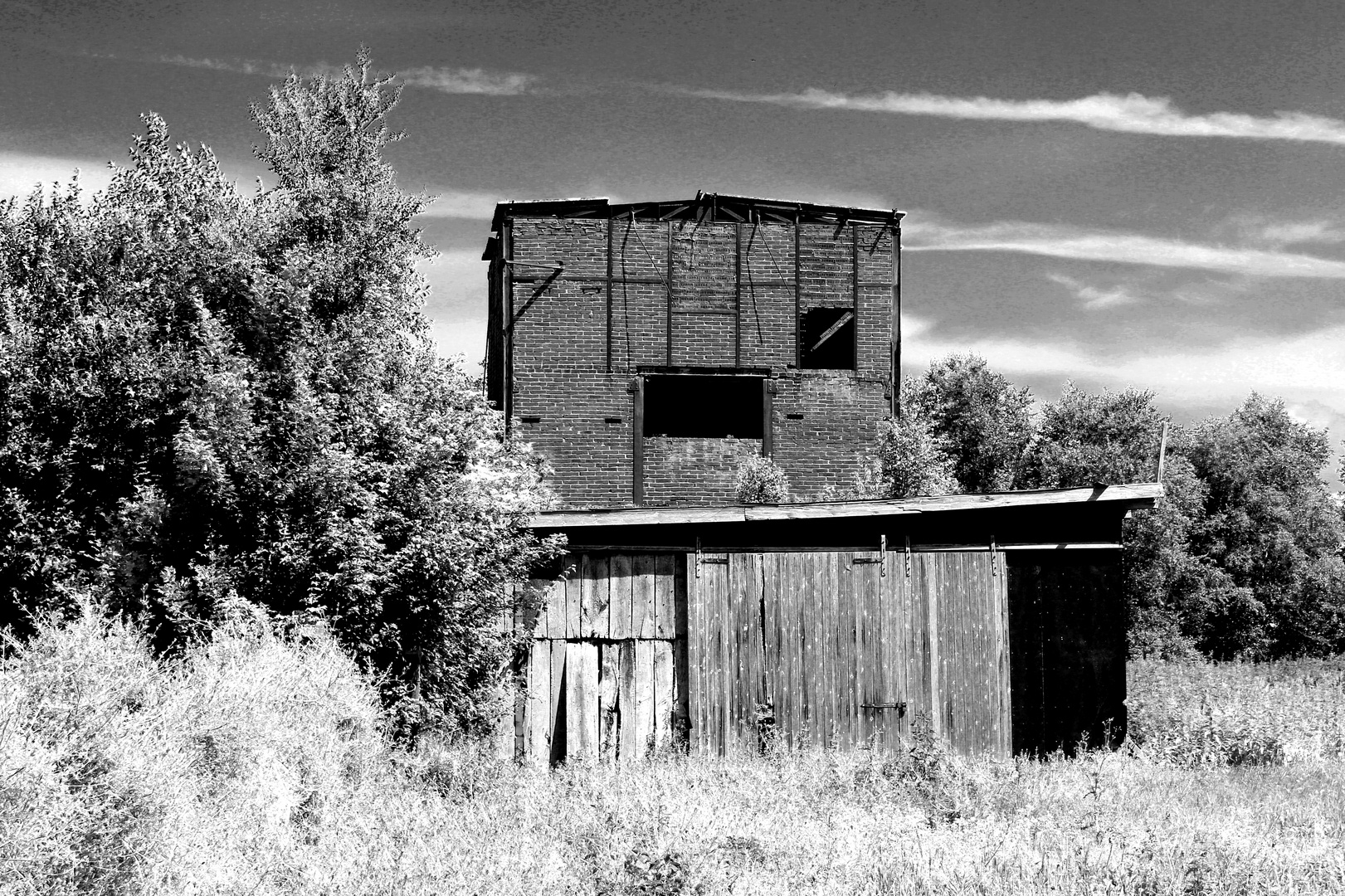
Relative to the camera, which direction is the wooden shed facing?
toward the camera

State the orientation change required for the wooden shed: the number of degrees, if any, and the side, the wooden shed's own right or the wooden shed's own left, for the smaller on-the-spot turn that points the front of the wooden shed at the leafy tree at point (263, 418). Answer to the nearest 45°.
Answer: approximately 90° to the wooden shed's own right

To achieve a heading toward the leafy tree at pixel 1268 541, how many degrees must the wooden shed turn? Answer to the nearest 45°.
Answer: approximately 135° to its left

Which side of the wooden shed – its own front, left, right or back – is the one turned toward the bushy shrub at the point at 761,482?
back

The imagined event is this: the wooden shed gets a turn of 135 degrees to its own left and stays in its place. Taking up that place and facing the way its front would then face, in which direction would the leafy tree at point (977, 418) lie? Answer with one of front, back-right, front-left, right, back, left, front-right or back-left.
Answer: front-left

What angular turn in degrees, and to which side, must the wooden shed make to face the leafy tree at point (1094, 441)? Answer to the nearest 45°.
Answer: approximately 180°

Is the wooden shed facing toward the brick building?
no

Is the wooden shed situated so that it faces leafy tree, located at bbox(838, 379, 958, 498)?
no

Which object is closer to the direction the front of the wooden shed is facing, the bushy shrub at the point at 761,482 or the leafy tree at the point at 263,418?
the leafy tree
